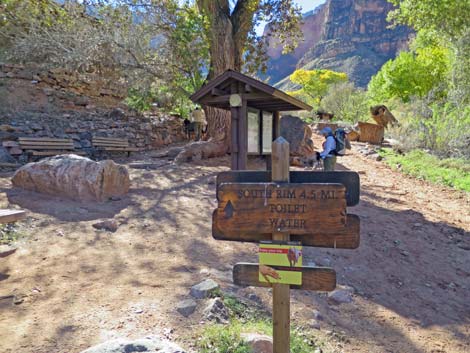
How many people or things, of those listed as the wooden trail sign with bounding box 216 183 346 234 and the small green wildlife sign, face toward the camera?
2

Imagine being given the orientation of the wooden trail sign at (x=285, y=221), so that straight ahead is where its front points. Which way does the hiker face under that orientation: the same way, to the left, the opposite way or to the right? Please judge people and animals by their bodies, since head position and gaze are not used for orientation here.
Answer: to the right

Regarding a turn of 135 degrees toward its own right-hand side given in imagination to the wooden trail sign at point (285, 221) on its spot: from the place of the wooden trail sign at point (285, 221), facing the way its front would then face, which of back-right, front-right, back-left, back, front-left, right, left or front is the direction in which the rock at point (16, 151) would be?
front

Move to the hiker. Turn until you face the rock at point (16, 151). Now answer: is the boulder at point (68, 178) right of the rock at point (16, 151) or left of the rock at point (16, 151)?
left

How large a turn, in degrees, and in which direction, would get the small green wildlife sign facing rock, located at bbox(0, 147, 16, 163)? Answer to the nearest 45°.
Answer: approximately 135° to its right

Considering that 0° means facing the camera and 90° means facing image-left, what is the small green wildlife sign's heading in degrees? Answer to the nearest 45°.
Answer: approximately 0°

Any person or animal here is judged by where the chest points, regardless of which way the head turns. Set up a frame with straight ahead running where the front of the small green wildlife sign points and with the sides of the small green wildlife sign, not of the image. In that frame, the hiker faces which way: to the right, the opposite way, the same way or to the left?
to the right

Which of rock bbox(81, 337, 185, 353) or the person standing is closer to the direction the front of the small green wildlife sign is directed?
the rock

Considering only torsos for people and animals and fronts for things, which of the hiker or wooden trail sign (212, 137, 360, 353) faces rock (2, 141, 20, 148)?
the hiker

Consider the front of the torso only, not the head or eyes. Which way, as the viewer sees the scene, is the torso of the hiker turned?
to the viewer's left
